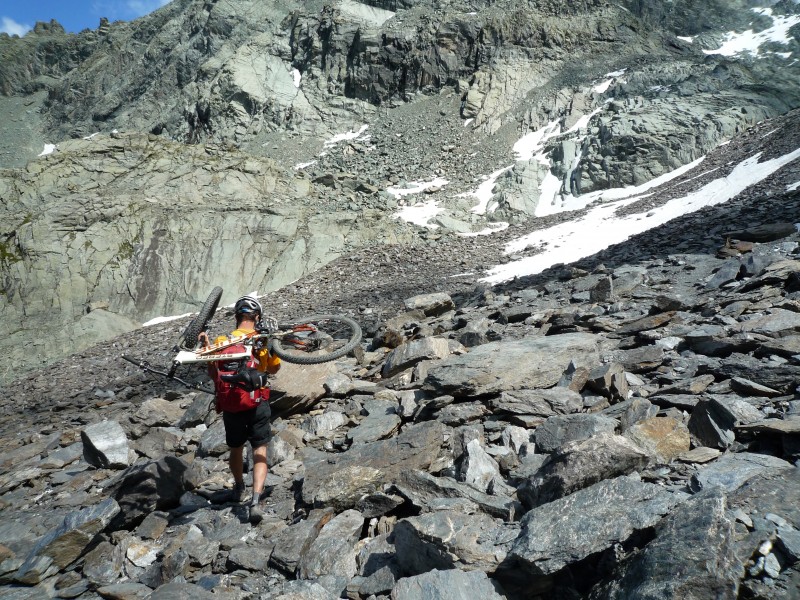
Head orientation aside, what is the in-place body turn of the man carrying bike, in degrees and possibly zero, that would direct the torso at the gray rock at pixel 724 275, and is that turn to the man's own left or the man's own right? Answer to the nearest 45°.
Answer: approximately 90° to the man's own right

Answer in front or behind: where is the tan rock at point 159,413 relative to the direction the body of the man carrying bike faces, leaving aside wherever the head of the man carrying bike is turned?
in front

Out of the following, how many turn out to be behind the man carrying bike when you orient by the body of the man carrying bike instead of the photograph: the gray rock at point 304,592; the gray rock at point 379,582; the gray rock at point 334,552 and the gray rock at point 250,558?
4

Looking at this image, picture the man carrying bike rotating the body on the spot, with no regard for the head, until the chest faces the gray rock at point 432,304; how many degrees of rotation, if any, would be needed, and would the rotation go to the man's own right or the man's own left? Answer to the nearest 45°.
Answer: approximately 45° to the man's own right

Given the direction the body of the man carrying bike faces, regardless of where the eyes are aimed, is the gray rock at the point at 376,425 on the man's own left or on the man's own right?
on the man's own right

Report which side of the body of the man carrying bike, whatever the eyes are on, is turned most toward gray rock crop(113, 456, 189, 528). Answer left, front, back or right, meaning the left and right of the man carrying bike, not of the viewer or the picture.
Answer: left

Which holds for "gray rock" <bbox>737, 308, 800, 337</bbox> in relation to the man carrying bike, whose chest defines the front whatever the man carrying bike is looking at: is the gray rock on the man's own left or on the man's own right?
on the man's own right

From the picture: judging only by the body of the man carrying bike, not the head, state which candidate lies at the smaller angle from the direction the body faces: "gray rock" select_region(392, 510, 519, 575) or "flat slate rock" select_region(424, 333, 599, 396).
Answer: the flat slate rock

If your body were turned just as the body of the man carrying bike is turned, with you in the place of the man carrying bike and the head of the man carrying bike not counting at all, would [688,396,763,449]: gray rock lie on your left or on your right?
on your right

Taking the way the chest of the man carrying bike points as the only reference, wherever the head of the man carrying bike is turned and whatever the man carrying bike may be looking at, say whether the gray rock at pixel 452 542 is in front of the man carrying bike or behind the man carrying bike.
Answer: behind

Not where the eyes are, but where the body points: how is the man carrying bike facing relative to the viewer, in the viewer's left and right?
facing away from the viewer

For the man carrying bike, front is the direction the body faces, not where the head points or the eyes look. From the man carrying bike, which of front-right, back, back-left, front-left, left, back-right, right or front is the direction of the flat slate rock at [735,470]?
back-right

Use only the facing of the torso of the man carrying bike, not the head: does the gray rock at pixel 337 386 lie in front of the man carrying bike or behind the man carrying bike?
in front

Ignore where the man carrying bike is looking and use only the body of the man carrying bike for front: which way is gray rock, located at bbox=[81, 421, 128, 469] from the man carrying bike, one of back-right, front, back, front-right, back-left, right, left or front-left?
front-left

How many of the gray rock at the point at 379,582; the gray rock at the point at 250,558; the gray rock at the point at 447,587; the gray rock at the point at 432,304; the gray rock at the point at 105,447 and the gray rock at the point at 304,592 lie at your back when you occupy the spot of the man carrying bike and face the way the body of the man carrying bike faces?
4
